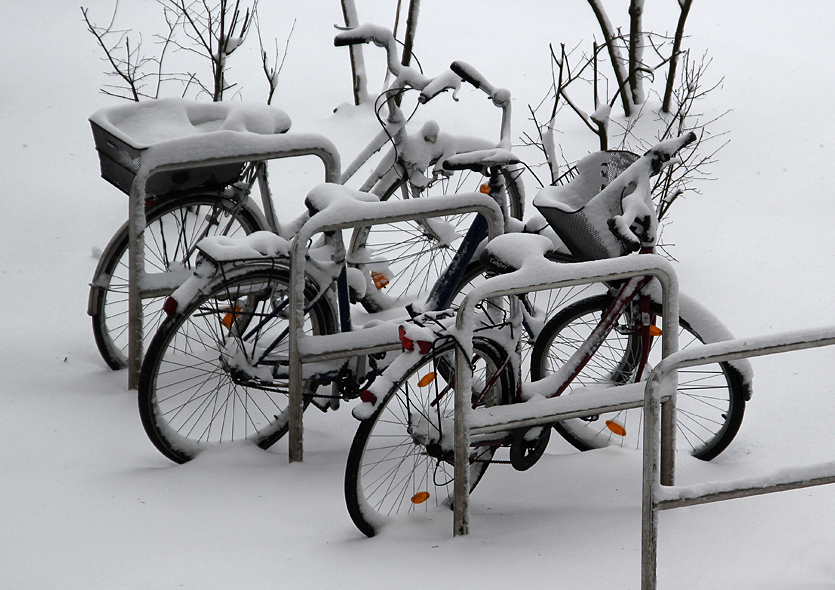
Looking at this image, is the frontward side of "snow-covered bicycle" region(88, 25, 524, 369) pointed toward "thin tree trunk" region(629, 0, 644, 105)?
yes

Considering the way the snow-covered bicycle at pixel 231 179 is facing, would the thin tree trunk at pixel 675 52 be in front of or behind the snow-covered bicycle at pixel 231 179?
in front

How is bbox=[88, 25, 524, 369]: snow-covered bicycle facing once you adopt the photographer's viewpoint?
facing away from the viewer and to the right of the viewer

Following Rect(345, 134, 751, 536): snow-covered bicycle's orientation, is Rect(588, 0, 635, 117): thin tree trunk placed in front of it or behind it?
in front

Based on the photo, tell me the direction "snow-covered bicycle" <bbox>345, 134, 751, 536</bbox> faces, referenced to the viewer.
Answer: facing away from the viewer and to the right of the viewer

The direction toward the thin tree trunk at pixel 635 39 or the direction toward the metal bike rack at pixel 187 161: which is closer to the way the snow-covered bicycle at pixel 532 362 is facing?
the thin tree trunk

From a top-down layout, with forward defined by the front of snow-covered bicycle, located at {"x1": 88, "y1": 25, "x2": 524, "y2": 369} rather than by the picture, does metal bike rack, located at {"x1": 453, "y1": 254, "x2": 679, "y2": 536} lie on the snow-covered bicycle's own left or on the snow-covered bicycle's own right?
on the snow-covered bicycle's own right

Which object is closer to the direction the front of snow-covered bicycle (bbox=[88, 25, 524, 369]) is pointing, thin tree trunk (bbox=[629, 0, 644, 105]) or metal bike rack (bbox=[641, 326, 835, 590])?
the thin tree trunk

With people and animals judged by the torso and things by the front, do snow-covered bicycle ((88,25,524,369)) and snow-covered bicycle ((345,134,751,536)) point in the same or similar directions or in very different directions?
same or similar directions

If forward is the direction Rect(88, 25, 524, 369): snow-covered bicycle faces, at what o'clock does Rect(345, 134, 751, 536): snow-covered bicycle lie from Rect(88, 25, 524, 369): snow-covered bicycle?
Rect(345, 134, 751, 536): snow-covered bicycle is roughly at 3 o'clock from Rect(88, 25, 524, 369): snow-covered bicycle.

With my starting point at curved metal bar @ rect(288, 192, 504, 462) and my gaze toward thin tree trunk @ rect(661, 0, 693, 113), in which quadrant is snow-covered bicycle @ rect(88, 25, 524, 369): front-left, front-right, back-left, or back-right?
front-left

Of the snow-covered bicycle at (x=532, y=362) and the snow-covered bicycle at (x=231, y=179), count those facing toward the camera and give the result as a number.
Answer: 0

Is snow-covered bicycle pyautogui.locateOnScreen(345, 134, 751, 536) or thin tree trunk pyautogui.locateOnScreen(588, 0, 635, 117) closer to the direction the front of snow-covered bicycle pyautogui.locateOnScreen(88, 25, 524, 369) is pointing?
the thin tree trunk
